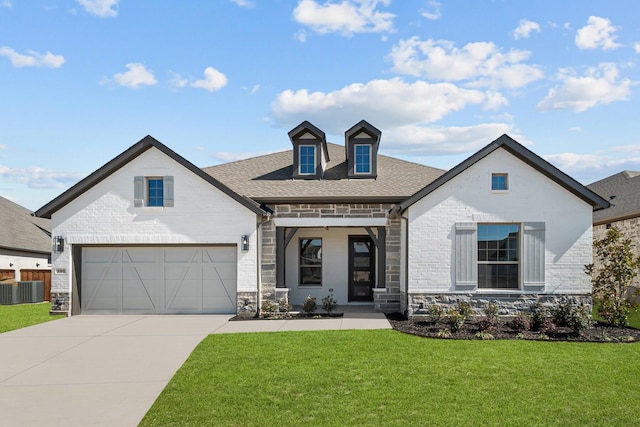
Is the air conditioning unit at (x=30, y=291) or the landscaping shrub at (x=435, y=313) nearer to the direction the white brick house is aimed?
the landscaping shrub

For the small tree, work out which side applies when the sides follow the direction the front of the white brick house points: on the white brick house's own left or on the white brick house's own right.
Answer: on the white brick house's own left

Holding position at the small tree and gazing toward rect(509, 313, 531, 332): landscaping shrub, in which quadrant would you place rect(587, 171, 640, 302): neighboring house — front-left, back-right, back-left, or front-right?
back-right

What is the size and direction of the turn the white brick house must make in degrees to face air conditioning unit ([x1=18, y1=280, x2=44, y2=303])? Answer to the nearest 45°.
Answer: approximately 135° to its right

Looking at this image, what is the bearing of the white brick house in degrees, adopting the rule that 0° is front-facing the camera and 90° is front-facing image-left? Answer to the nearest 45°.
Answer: approximately 0°

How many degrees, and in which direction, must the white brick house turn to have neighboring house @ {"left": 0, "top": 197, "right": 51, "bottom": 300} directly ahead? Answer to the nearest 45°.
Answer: approximately 135° to its right
